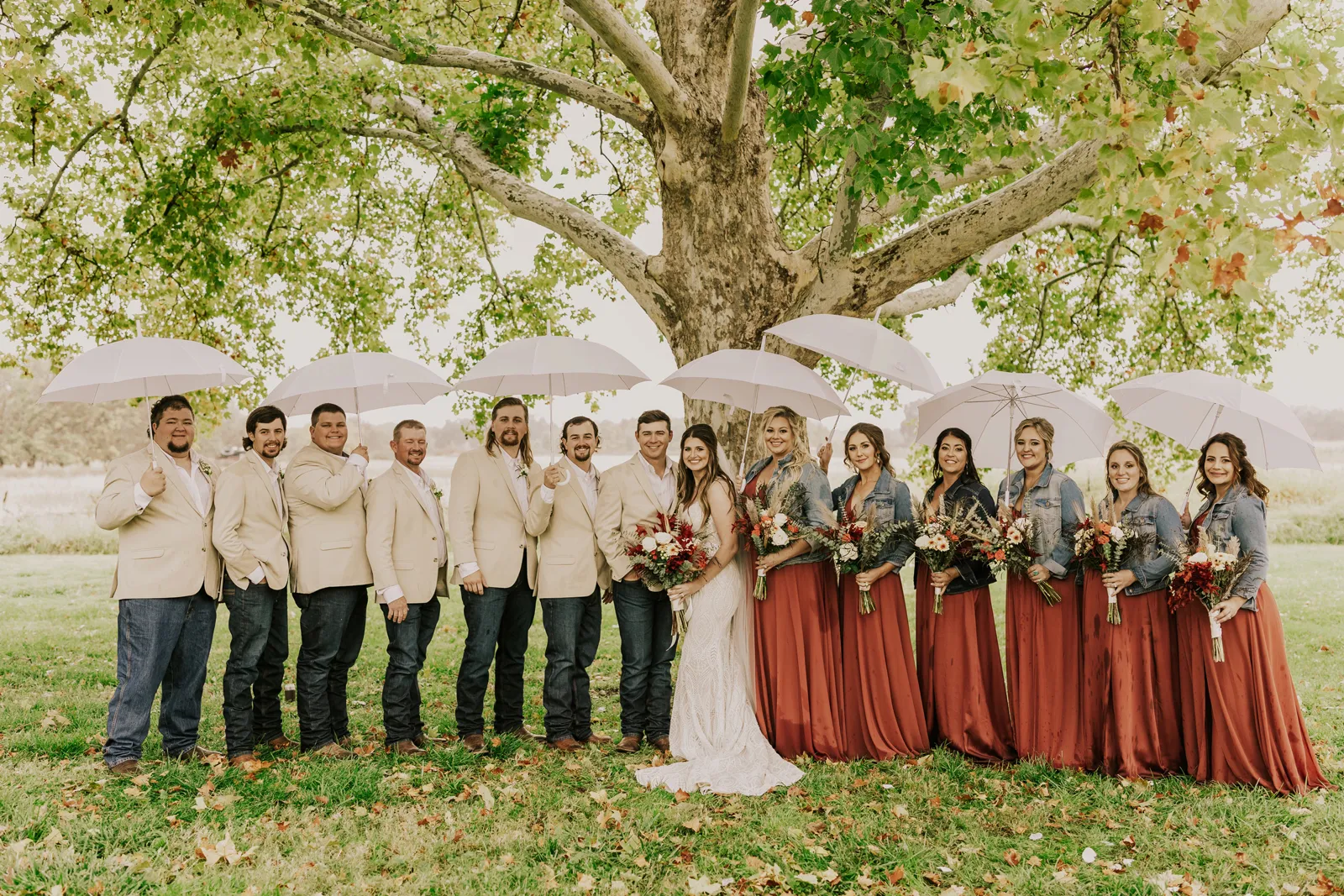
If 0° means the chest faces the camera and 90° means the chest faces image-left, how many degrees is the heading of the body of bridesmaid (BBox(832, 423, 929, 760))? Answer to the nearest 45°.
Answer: approximately 45°

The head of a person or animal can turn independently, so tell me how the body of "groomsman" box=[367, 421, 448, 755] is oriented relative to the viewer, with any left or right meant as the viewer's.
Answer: facing the viewer and to the right of the viewer

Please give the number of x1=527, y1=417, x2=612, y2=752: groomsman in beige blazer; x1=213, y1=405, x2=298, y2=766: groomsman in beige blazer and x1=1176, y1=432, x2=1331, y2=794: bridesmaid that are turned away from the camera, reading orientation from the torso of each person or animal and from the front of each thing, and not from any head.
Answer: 0

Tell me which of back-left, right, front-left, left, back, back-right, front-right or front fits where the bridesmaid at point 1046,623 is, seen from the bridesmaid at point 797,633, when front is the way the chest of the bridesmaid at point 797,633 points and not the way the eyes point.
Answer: back-left

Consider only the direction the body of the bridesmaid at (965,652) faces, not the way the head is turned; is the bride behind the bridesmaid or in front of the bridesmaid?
in front

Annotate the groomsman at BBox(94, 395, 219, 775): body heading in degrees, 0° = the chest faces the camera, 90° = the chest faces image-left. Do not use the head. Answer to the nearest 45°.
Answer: approximately 315°

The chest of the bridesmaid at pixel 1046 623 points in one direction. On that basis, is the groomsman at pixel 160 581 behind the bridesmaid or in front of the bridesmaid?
in front

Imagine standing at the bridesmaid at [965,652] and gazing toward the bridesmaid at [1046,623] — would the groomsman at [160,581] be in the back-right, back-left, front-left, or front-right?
back-right

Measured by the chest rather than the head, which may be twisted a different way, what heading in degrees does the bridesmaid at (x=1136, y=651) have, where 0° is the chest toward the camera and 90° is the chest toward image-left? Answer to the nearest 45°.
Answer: approximately 45°

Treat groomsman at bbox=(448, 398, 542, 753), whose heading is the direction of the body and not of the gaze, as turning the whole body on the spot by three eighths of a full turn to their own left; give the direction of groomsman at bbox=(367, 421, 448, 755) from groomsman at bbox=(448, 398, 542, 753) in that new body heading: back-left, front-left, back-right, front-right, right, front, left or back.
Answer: left

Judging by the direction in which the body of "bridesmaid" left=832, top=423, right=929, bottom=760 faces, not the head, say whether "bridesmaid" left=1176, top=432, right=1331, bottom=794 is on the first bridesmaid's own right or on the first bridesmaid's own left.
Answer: on the first bridesmaid's own left

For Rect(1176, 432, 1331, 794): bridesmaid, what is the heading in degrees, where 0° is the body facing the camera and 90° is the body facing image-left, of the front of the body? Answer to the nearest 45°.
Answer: approximately 45°
